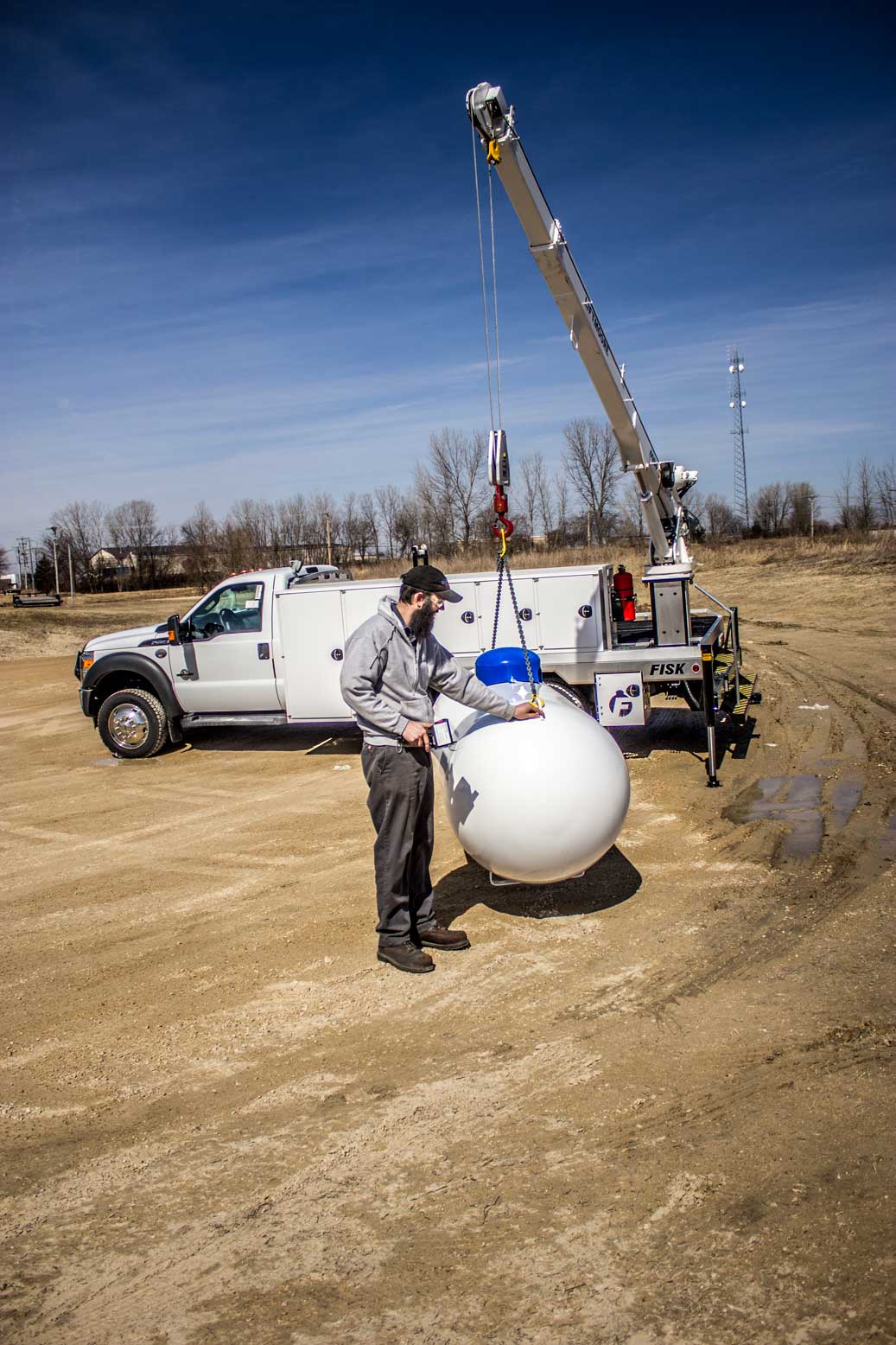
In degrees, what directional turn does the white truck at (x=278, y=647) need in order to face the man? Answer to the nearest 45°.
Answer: approximately 90° to its left

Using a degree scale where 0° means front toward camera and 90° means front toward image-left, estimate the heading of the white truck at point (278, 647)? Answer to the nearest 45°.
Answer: approximately 90°

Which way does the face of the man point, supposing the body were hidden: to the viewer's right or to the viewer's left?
to the viewer's right

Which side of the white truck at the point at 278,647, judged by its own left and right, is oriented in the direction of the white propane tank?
left

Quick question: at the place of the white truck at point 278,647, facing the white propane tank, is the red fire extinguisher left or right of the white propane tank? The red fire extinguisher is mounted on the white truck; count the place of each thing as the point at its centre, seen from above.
left
